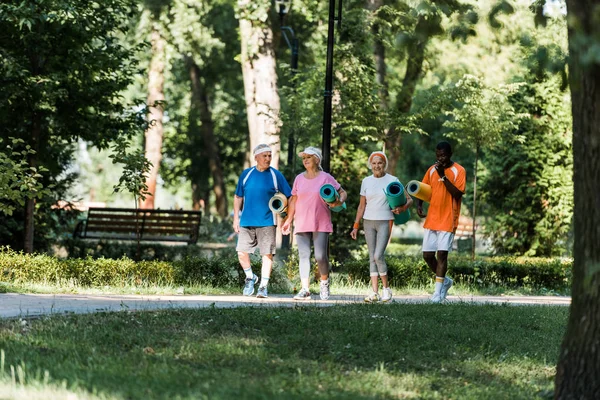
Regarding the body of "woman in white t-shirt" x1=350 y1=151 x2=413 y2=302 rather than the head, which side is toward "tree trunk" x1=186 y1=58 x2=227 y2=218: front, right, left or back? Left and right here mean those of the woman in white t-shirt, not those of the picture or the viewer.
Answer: back

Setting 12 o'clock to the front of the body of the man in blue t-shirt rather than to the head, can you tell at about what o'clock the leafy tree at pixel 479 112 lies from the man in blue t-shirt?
The leafy tree is roughly at 7 o'clock from the man in blue t-shirt.

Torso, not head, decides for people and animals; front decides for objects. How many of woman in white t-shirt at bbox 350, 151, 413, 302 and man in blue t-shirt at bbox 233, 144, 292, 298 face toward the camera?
2

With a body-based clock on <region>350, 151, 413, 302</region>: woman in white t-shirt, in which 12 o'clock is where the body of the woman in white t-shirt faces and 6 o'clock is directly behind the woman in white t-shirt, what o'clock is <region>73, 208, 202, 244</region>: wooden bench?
The wooden bench is roughly at 5 o'clock from the woman in white t-shirt.

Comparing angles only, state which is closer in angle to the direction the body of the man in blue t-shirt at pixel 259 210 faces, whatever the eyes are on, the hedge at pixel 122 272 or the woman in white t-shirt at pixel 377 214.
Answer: the woman in white t-shirt

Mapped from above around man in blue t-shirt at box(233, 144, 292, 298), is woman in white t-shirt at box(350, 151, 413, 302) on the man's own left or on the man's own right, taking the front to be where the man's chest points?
on the man's own left

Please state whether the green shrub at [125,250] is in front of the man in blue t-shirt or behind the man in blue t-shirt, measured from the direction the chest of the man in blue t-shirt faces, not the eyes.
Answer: behind

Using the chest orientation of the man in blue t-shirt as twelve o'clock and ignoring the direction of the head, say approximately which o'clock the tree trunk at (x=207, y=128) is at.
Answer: The tree trunk is roughly at 6 o'clock from the man in blue t-shirt.

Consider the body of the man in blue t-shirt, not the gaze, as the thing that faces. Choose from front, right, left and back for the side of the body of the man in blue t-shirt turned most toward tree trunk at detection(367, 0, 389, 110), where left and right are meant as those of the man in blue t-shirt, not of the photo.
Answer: back
